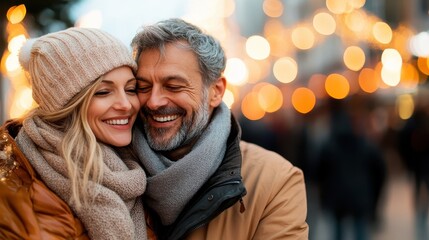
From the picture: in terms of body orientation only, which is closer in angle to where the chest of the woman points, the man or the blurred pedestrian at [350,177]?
the man

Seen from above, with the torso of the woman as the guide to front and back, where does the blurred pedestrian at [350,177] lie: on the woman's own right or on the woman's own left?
on the woman's own left

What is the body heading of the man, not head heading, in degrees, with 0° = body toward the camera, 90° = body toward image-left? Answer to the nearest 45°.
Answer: approximately 45°

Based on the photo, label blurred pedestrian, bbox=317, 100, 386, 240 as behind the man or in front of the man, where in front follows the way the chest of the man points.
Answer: behind

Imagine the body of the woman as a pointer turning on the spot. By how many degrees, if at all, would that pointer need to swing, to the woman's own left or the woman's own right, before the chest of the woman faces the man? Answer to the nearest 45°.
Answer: approximately 45° to the woman's own left
